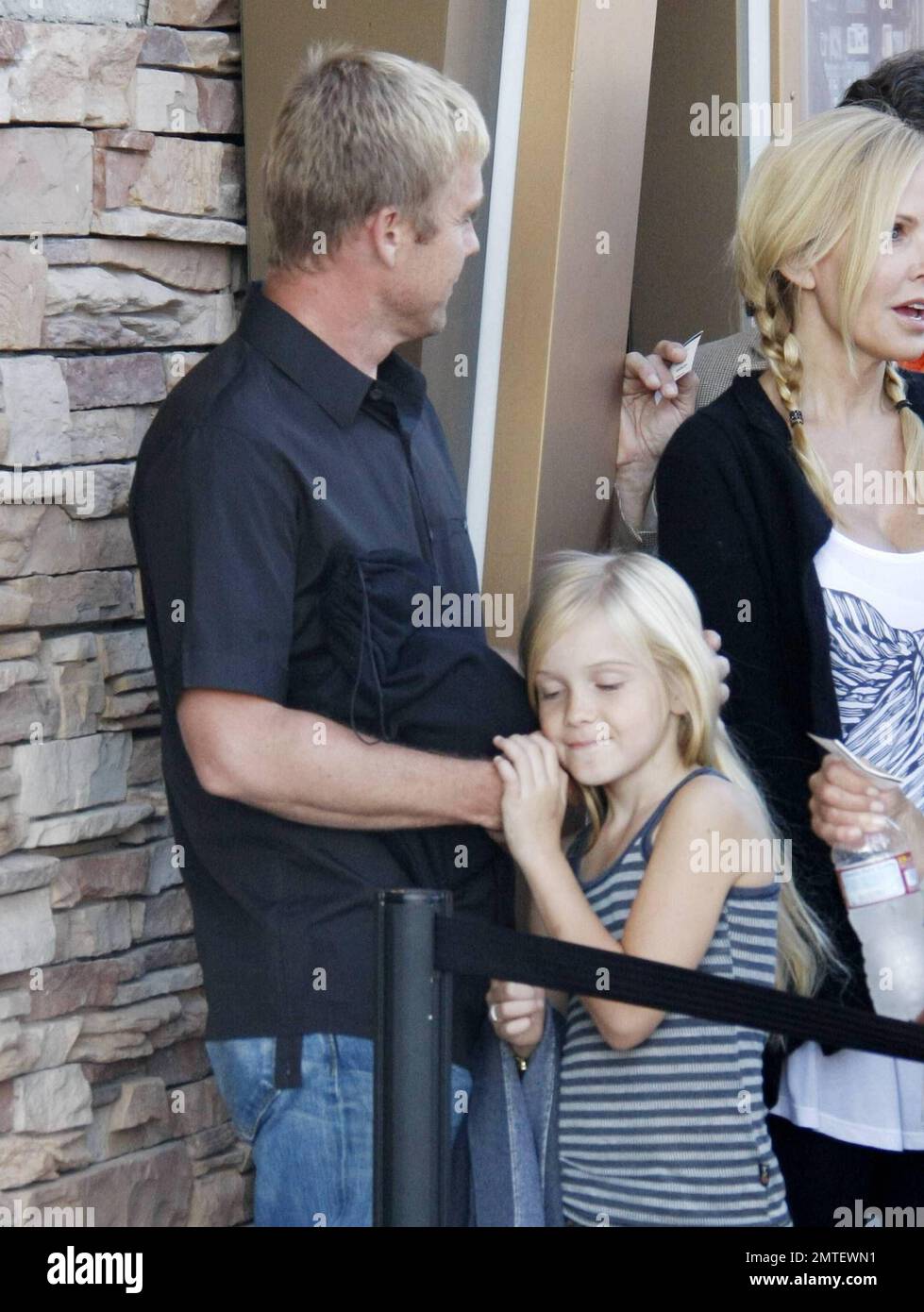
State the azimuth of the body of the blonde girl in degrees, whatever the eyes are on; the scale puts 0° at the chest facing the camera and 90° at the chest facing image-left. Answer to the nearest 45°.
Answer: approximately 45°

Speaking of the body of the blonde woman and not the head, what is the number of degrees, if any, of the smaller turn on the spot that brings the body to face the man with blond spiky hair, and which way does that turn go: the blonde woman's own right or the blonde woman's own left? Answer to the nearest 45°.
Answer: approximately 90° to the blonde woman's own right

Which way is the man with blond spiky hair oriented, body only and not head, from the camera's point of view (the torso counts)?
to the viewer's right

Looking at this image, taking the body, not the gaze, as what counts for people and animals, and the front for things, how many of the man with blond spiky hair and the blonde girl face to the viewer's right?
1

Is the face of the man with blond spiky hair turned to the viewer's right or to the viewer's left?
to the viewer's right

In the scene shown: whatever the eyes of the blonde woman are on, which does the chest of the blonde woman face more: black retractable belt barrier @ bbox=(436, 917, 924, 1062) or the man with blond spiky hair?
the black retractable belt barrier
